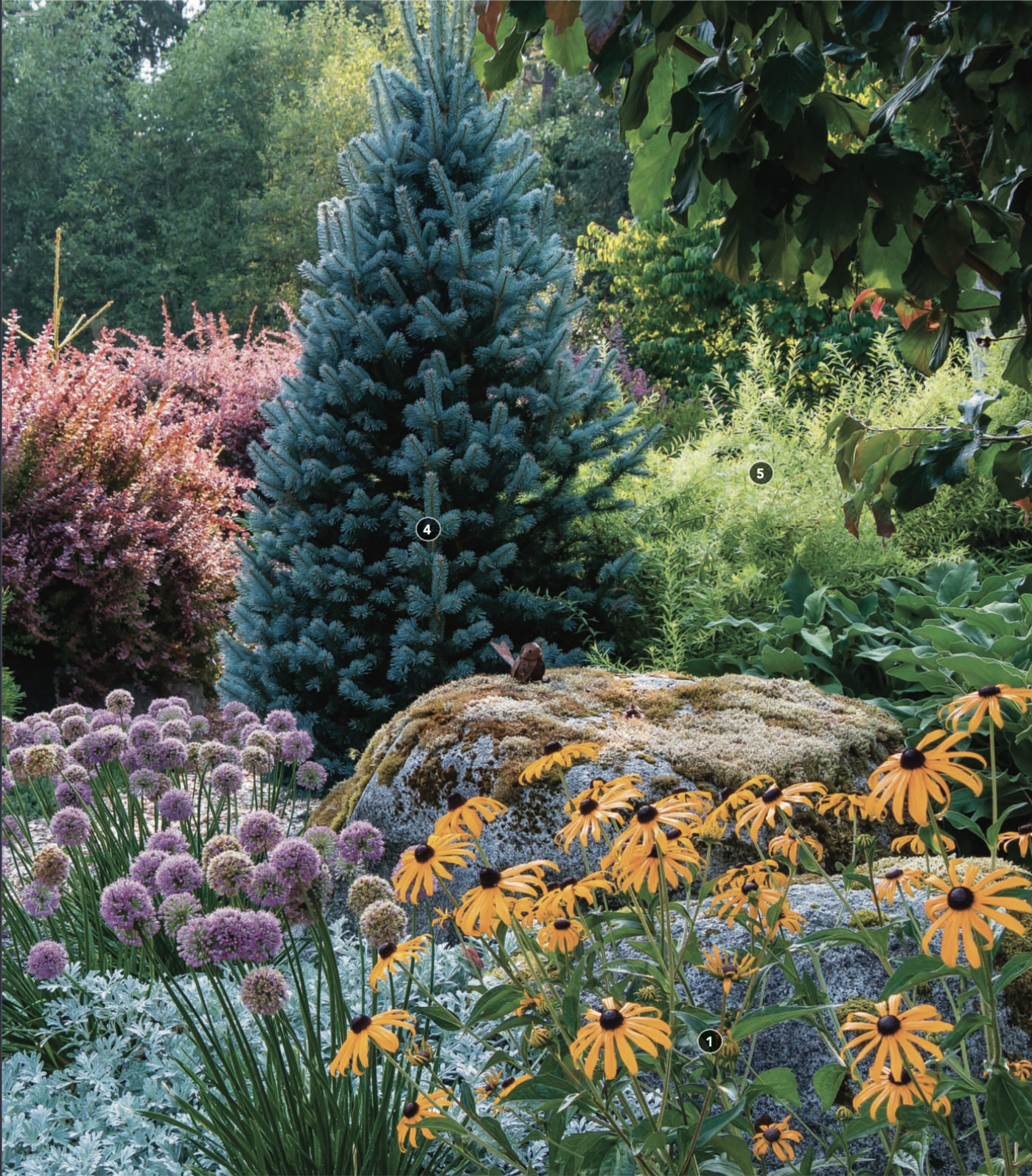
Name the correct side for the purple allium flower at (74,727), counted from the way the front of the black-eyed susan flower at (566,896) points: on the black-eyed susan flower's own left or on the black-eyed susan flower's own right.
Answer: on the black-eyed susan flower's own right

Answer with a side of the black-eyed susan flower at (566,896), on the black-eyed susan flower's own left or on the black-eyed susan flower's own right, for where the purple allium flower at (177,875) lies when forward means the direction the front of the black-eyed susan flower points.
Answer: on the black-eyed susan flower's own right

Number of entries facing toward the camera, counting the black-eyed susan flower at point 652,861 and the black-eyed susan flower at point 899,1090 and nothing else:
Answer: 2

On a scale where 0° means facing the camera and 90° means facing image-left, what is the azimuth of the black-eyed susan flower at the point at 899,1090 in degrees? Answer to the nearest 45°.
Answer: approximately 0°

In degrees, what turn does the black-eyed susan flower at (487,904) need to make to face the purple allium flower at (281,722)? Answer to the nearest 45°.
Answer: approximately 135° to its right

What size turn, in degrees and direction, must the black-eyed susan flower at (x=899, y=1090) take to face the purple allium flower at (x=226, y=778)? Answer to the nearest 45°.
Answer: approximately 135° to its right

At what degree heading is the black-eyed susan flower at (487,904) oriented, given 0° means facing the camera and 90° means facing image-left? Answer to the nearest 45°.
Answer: approximately 45°

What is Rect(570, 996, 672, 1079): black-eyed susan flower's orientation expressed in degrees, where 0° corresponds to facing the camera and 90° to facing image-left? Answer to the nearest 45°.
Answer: approximately 0°

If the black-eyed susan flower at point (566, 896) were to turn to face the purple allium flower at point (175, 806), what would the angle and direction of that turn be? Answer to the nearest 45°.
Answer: approximately 90° to its right

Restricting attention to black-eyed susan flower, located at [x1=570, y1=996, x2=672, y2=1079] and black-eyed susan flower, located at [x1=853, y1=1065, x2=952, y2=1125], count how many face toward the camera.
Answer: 2
